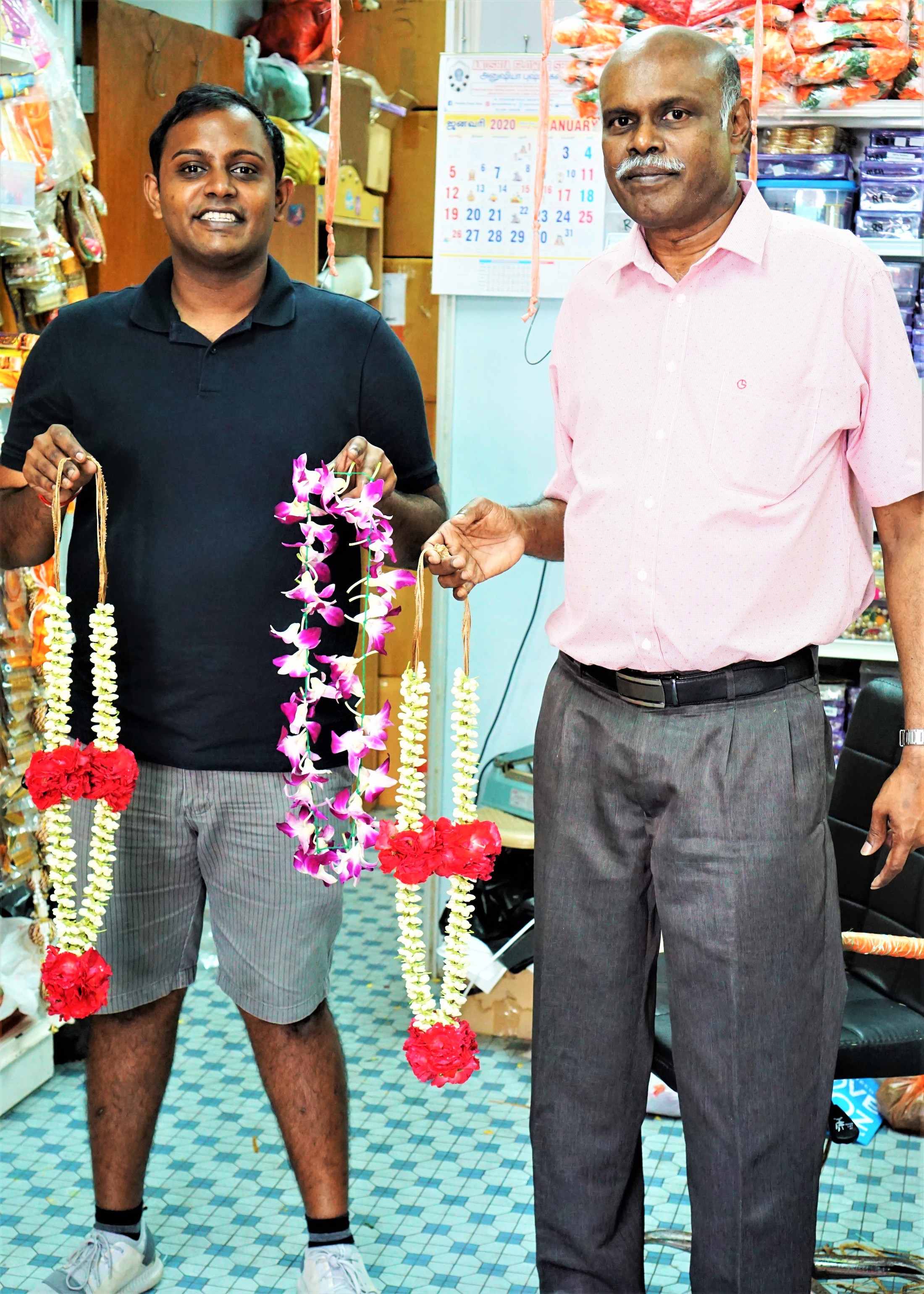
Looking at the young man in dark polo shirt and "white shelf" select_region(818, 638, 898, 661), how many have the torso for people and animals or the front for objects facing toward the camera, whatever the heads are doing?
2

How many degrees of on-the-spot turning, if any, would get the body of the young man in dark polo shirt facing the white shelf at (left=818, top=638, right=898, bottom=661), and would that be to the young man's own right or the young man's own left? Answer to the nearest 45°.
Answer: approximately 135° to the young man's own left

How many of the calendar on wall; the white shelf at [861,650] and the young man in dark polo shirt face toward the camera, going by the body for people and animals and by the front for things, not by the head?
3

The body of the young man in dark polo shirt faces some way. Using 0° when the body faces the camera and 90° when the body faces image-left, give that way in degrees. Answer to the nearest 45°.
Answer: approximately 0°

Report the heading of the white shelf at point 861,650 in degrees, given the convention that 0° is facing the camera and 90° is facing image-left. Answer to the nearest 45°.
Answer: approximately 0°

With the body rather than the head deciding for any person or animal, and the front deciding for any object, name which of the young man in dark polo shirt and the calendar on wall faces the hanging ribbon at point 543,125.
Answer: the calendar on wall

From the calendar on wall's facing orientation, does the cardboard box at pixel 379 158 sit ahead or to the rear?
to the rear

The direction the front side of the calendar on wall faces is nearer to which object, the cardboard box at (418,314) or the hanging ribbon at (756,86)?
the hanging ribbon
